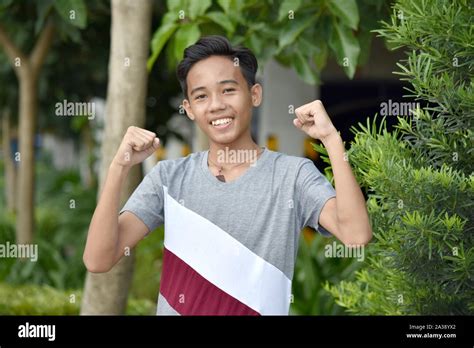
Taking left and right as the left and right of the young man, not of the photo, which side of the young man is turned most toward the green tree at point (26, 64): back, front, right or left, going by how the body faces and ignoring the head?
back

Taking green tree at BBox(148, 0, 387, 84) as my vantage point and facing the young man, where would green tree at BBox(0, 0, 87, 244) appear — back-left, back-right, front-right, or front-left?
back-right

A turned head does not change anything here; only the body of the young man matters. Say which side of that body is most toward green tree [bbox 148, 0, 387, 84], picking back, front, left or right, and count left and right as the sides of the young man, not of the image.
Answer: back

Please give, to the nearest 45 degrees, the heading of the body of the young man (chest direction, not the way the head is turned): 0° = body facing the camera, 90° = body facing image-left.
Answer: approximately 0°

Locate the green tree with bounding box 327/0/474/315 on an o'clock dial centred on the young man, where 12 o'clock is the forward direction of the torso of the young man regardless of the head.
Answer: The green tree is roughly at 8 o'clock from the young man.
